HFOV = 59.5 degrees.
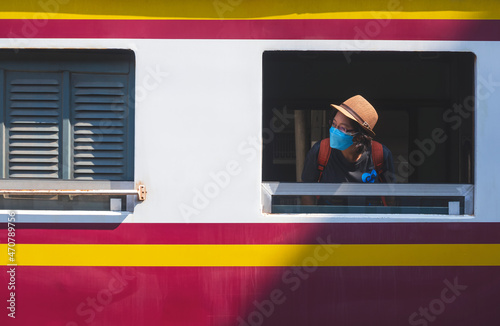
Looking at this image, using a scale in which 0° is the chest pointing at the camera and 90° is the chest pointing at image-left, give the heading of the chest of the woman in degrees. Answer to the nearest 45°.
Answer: approximately 0°
